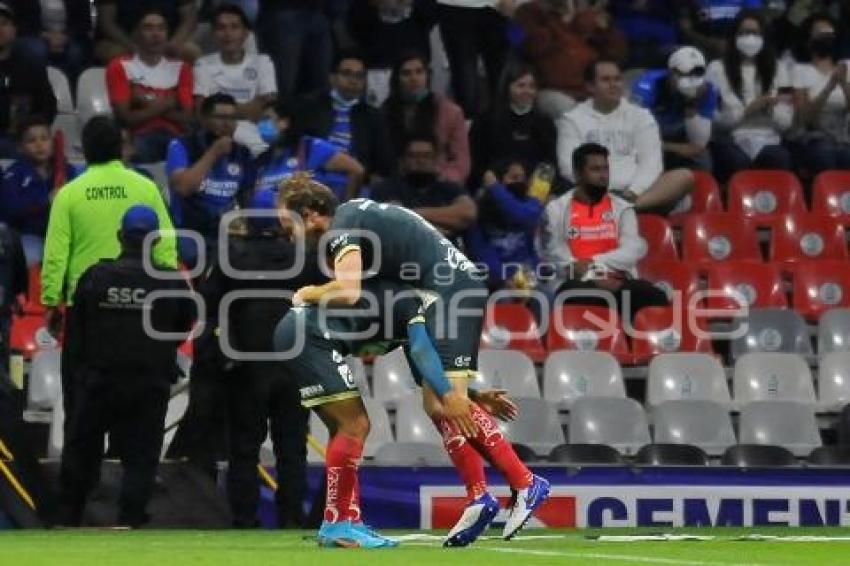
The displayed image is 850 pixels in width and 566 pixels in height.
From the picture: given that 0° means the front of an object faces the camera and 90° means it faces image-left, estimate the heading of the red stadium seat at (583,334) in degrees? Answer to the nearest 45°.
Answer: approximately 0°

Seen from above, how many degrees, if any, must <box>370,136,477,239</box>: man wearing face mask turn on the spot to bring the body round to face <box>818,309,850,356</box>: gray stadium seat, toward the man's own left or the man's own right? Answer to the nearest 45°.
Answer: approximately 90° to the man's own left

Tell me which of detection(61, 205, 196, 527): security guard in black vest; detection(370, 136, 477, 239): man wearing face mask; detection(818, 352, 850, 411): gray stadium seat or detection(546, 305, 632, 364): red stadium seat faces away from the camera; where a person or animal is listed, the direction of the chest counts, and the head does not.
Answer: the security guard in black vest

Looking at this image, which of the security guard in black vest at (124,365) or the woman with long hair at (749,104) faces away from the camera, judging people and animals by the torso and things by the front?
the security guard in black vest

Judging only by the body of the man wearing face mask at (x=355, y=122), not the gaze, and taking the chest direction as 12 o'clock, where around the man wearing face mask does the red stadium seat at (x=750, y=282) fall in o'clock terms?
The red stadium seat is roughly at 9 o'clock from the man wearing face mask.

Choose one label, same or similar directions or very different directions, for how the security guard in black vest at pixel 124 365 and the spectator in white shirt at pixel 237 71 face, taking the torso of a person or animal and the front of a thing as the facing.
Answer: very different directions
